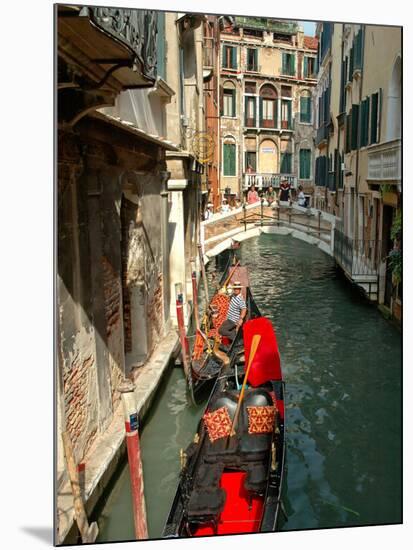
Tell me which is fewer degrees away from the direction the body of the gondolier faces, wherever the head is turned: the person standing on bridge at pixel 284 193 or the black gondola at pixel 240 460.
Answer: the black gondola

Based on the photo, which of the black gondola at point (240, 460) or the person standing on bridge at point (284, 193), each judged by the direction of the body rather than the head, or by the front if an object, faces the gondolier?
the person standing on bridge

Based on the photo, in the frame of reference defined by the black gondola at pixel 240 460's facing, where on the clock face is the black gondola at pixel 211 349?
the black gondola at pixel 211 349 is roughly at 6 o'clock from the black gondola at pixel 240 460.

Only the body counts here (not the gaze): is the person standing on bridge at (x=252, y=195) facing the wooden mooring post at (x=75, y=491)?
yes

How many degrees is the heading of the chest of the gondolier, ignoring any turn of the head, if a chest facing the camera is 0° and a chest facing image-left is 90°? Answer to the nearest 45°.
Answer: approximately 45°

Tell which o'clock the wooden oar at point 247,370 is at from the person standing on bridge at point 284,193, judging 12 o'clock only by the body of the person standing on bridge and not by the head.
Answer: The wooden oar is roughly at 12 o'clock from the person standing on bridge.

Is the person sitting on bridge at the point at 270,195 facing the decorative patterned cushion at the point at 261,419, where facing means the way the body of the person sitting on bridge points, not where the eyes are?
yes

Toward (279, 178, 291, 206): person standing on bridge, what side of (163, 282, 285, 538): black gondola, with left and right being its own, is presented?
back

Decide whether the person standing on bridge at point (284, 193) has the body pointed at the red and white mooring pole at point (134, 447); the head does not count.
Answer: yes
